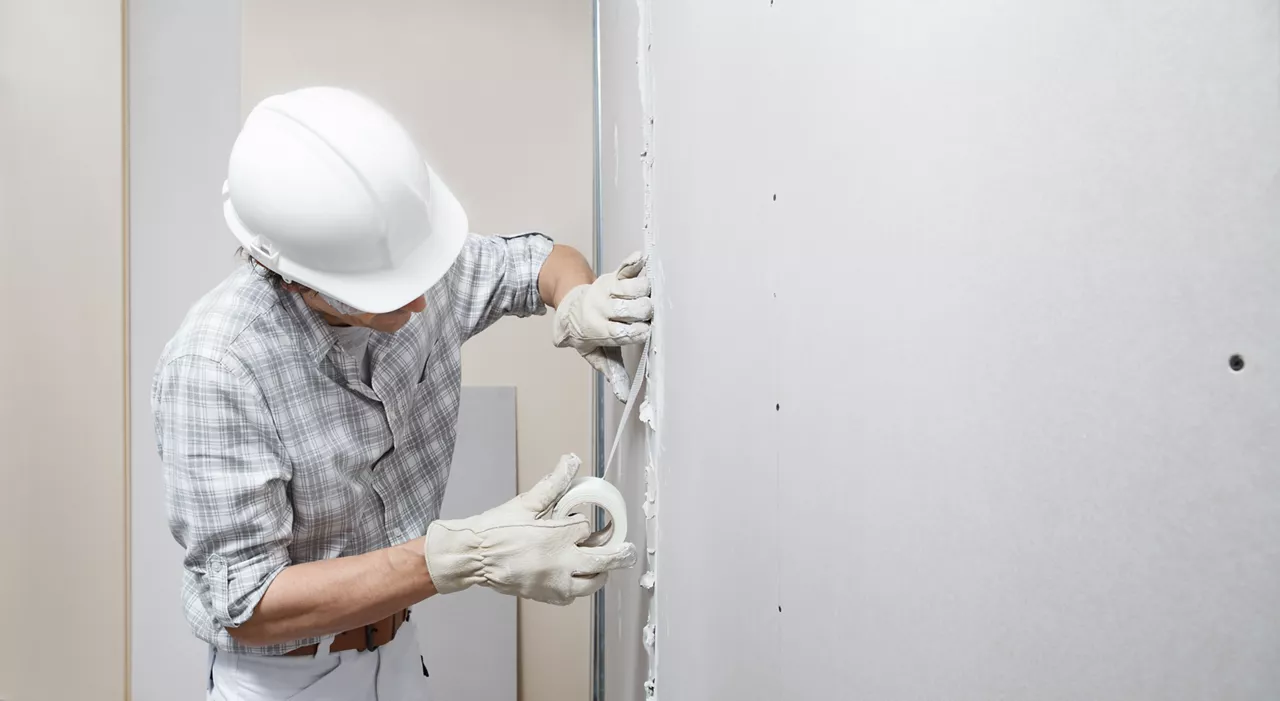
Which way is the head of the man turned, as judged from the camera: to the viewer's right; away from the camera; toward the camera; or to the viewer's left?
to the viewer's right

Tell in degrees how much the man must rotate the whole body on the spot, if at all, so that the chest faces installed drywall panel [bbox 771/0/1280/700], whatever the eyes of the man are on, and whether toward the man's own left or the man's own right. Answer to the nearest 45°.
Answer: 0° — they already face it

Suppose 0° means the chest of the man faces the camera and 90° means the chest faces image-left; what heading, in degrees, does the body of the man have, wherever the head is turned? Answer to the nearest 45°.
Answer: approximately 315°

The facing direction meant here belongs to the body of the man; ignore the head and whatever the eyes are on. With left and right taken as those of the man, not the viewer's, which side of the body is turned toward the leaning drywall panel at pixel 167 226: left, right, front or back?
back
